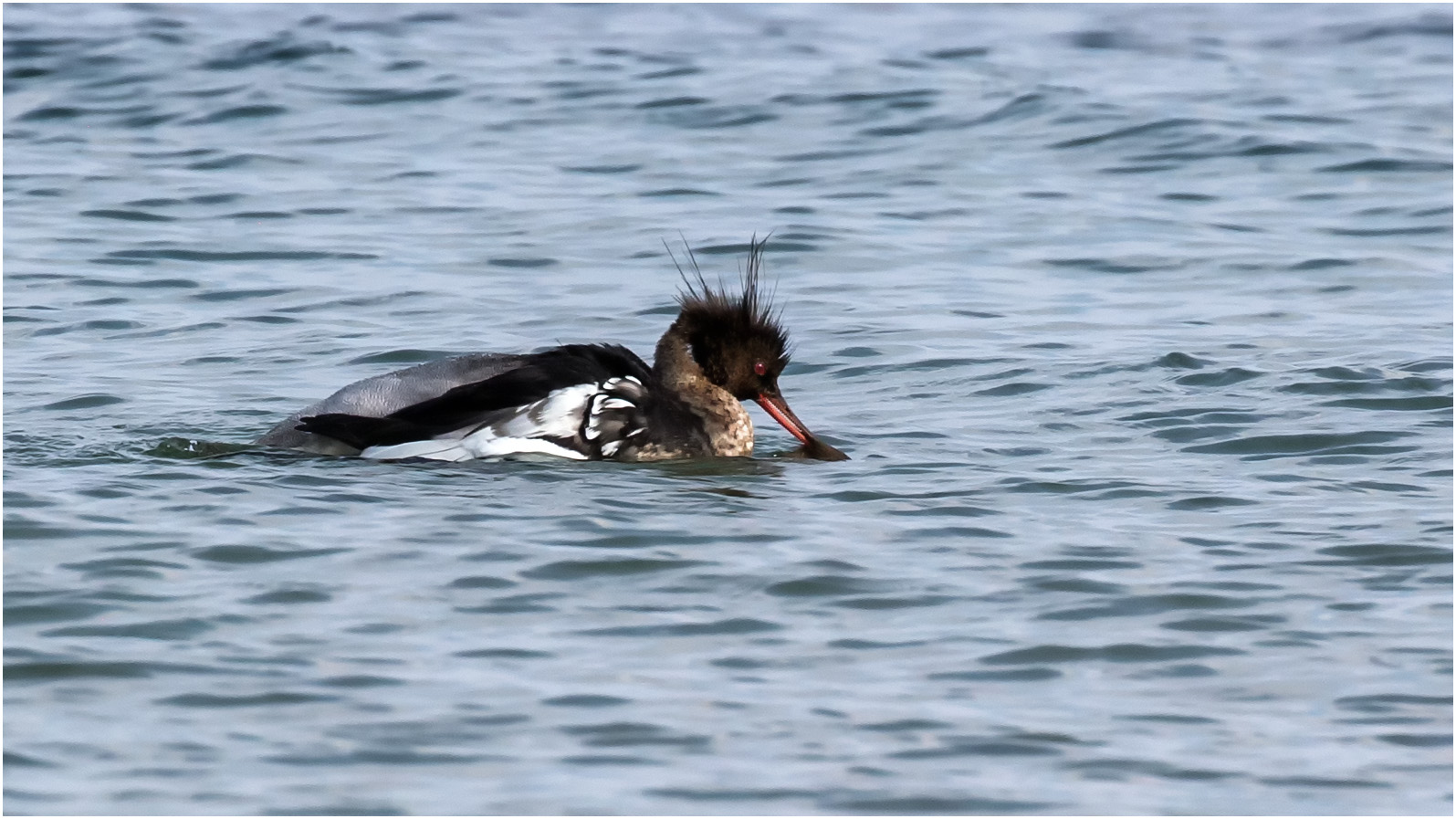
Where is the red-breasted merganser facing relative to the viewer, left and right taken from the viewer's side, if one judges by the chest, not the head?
facing to the right of the viewer
